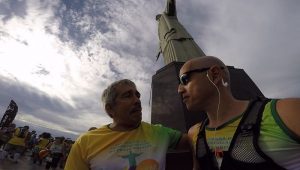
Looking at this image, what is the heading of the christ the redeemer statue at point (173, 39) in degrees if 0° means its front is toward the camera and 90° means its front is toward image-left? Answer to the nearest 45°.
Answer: approximately 45°

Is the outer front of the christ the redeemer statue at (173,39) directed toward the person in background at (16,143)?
no

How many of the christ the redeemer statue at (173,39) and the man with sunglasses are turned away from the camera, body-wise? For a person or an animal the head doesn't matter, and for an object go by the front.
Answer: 0

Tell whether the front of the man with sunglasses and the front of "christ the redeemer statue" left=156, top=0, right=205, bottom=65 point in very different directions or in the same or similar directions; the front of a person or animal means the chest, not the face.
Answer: same or similar directions

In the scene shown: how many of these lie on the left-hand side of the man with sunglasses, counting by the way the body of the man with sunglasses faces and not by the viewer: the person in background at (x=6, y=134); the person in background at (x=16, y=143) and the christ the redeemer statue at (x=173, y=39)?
0

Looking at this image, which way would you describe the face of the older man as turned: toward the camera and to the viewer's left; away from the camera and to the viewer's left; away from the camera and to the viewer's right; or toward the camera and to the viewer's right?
toward the camera and to the viewer's right

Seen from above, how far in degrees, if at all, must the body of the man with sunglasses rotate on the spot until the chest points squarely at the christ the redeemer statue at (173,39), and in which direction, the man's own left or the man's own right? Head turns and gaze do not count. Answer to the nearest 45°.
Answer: approximately 135° to the man's own right

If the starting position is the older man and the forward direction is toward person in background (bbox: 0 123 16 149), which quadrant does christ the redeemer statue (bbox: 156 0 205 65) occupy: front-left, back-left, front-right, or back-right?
front-right

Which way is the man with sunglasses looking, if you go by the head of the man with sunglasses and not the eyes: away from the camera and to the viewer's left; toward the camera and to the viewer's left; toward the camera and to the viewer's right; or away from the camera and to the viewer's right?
toward the camera and to the viewer's left

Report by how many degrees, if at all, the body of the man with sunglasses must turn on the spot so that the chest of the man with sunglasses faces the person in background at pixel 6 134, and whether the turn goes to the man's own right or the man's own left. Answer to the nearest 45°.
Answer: approximately 90° to the man's own right

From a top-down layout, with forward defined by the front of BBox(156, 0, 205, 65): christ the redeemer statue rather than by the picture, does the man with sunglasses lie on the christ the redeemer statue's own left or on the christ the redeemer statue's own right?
on the christ the redeemer statue's own left

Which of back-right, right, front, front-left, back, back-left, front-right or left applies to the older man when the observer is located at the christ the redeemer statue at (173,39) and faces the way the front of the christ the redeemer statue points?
front-left
